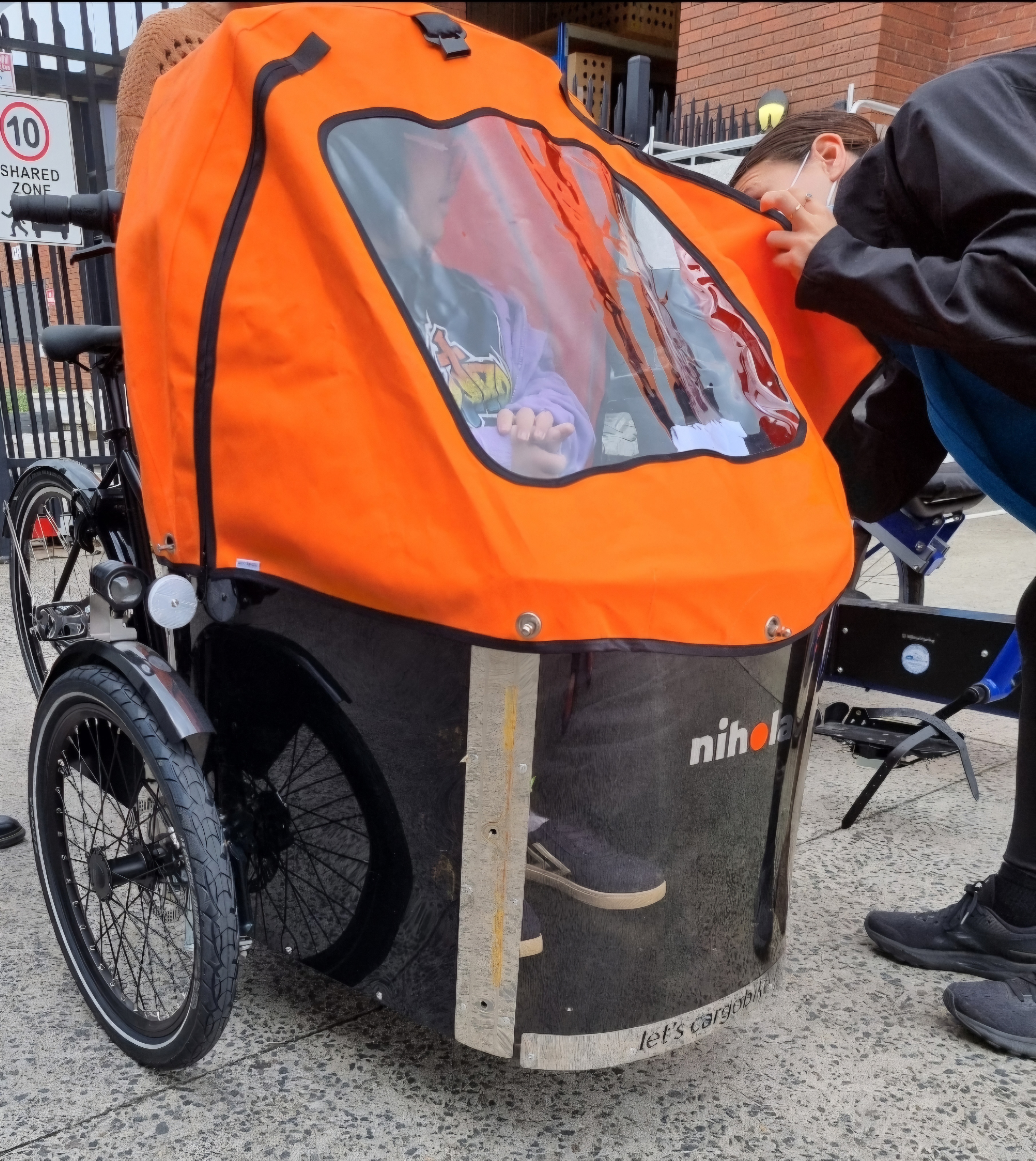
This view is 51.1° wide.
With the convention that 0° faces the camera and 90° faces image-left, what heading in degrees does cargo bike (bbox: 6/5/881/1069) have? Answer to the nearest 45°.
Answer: approximately 315°

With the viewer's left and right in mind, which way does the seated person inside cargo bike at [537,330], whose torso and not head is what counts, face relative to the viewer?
facing the viewer and to the right of the viewer

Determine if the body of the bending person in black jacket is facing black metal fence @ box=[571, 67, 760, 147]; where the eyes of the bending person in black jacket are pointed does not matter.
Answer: no

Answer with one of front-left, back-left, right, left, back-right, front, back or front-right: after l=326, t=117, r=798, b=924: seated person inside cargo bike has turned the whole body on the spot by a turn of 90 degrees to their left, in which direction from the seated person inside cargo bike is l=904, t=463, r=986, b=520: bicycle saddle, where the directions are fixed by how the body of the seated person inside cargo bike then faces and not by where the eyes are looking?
front

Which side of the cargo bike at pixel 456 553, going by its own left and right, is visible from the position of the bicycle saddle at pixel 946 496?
left

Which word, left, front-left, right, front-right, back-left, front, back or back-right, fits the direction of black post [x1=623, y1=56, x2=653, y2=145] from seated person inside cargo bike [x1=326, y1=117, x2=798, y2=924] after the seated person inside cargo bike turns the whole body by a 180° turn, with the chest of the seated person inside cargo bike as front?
front-right

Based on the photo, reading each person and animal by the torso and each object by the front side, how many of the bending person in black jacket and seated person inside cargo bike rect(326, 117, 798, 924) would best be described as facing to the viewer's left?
1

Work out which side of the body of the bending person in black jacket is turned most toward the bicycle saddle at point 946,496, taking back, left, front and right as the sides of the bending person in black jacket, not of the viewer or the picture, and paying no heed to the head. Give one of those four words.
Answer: right

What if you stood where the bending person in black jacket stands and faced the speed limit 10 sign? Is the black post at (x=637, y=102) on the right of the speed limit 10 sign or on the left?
right

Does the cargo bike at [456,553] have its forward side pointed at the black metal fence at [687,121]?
no

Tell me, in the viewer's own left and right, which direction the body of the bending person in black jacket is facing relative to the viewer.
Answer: facing to the left of the viewer

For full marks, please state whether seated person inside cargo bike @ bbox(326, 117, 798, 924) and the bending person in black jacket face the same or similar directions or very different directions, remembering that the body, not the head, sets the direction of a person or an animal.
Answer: very different directions

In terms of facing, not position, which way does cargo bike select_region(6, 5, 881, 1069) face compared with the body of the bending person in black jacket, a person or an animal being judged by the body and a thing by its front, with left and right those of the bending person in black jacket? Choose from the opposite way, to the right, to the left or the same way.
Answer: the opposite way

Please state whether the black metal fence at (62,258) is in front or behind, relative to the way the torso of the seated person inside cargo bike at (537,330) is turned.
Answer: behind
